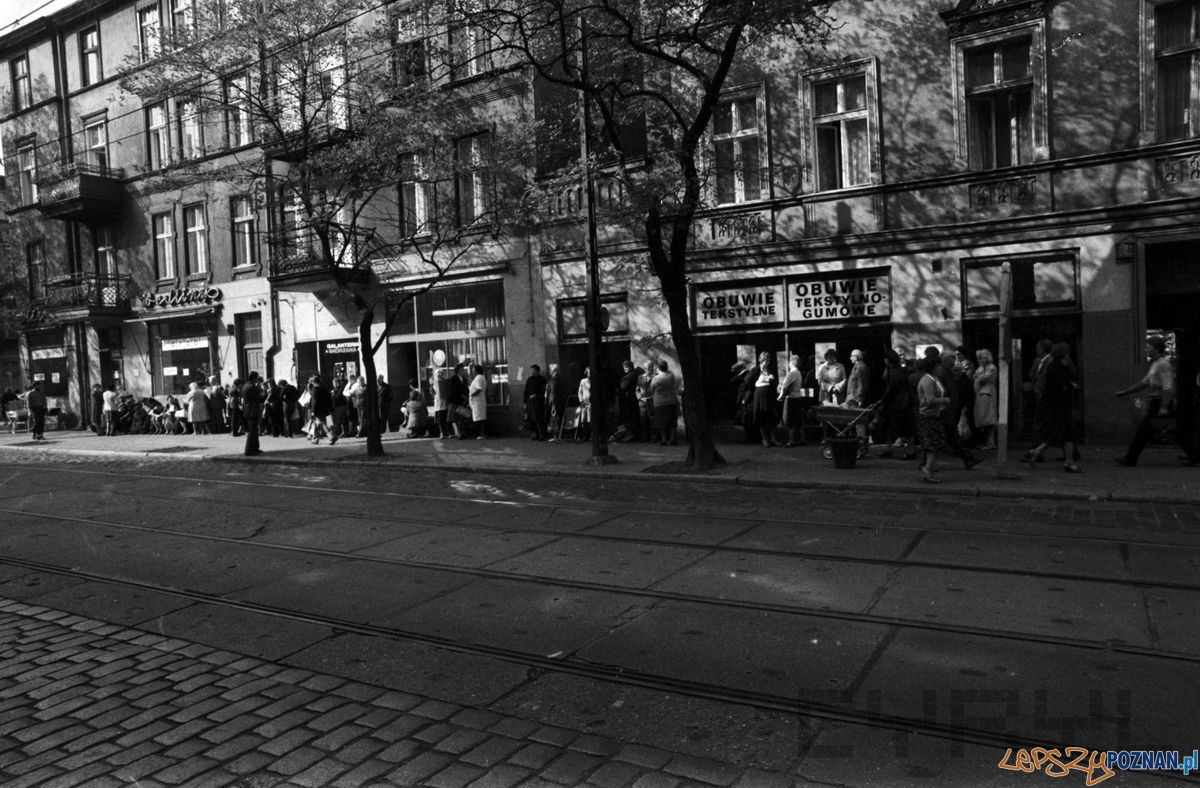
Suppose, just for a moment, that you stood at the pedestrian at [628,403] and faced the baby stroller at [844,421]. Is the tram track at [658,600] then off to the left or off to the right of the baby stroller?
right

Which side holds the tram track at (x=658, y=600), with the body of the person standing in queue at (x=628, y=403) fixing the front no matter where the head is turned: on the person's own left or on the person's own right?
on the person's own left

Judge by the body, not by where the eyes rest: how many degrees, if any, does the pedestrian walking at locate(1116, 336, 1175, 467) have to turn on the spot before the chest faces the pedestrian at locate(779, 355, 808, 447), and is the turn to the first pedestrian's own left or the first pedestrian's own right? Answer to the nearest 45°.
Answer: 0° — they already face them

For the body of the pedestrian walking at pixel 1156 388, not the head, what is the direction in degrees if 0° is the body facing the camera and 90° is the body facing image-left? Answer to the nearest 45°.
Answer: approximately 90°

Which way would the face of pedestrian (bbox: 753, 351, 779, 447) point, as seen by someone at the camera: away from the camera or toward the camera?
toward the camera

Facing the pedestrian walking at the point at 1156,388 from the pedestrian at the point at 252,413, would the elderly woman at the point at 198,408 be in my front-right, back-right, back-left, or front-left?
back-left

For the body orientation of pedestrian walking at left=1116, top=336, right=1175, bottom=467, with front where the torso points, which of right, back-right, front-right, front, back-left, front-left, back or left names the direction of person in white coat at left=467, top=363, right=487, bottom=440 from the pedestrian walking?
front

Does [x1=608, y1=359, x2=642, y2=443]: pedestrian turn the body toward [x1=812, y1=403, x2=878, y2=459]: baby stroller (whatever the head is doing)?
no

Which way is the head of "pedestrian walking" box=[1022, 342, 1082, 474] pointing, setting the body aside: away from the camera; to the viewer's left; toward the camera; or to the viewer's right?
to the viewer's right

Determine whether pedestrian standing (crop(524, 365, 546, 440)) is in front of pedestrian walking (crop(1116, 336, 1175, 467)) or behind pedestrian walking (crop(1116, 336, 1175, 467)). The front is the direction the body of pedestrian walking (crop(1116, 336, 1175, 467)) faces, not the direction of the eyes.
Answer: in front

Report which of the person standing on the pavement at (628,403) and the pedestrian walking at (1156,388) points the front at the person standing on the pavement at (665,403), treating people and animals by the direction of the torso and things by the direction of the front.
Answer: the pedestrian walking at (1156,388)

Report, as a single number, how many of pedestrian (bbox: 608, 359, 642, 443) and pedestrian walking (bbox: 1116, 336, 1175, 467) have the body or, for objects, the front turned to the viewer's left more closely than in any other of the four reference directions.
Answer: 2

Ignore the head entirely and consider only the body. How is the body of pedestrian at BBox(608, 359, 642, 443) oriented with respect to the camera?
to the viewer's left

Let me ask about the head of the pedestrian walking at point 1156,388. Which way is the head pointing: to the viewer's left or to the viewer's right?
to the viewer's left

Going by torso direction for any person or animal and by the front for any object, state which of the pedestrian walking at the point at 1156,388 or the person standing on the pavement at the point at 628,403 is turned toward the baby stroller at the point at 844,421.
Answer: the pedestrian walking at the point at 1156,388
